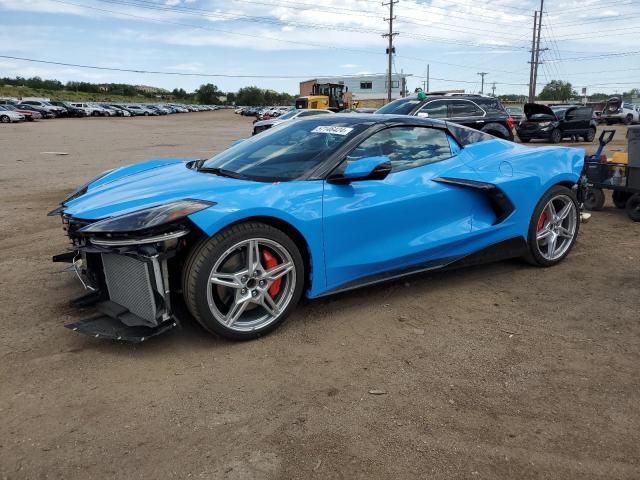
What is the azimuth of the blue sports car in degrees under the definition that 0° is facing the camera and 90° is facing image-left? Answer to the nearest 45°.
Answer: approximately 45°

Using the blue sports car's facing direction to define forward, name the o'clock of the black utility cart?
The black utility cart is roughly at 6 o'clock from the blue sports car.

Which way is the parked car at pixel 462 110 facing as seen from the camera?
to the viewer's left

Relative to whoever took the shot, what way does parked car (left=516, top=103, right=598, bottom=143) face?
facing the viewer and to the left of the viewer

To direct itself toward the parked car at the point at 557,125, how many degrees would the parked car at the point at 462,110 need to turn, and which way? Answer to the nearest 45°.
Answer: approximately 135° to its right

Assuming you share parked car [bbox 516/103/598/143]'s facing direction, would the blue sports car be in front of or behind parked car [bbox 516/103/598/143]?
in front

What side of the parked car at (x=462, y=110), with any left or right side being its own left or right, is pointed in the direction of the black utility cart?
left

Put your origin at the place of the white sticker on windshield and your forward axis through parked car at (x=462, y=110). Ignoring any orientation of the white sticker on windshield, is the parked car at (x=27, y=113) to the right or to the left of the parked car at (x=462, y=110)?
left
